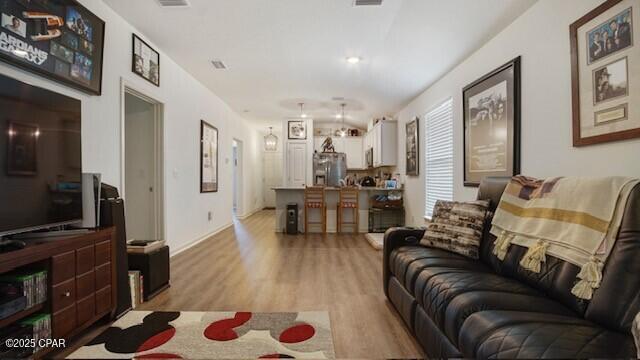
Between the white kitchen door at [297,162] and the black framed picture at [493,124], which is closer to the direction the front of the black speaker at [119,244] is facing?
the black framed picture

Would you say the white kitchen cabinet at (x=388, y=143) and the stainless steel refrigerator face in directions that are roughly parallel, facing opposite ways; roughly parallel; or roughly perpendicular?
roughly perpendicular

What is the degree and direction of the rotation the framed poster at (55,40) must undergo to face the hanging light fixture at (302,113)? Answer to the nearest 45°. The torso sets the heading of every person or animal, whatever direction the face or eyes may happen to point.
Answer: approximately 90° to its left

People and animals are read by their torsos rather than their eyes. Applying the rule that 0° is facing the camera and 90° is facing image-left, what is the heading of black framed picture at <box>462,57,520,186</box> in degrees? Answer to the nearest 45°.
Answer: approximately 45°

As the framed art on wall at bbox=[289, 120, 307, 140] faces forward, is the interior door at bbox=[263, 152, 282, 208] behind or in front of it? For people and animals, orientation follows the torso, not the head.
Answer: behind

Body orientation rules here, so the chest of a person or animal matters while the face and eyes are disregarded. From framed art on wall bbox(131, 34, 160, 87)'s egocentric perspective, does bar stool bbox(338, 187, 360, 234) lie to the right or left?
on its left

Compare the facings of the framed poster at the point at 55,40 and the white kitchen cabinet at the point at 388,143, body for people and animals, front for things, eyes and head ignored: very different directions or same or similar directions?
very different directions

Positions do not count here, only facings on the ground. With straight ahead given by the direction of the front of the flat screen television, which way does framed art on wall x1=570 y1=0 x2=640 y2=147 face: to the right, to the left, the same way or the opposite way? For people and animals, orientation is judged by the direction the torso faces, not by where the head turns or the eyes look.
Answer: the opposite way

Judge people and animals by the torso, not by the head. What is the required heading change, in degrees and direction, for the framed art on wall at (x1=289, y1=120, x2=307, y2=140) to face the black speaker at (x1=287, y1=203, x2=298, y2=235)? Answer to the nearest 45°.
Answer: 0° — it already faces it
